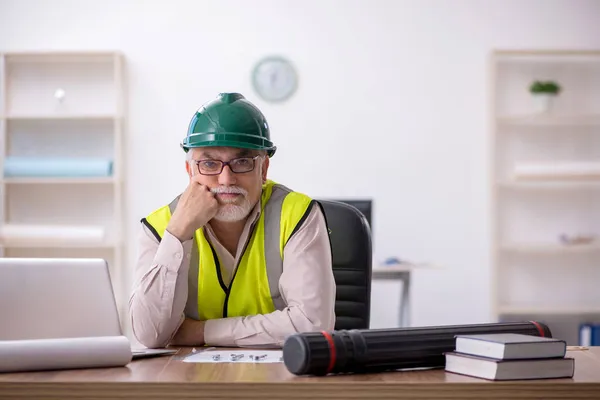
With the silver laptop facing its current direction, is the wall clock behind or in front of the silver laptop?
in front

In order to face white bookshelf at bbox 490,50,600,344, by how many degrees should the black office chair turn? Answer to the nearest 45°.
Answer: approximately 180°

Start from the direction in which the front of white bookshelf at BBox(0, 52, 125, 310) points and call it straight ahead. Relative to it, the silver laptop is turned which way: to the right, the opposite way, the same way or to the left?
the opposite way

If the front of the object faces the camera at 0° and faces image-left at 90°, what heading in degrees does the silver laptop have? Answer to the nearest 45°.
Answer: approximately 180°

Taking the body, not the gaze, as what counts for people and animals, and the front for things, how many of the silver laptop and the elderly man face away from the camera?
1

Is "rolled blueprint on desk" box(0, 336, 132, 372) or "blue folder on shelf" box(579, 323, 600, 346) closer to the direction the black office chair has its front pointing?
the rolled blueprint on desk

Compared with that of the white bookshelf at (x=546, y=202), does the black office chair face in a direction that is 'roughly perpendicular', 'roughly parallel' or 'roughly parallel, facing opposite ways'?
roughly parallel

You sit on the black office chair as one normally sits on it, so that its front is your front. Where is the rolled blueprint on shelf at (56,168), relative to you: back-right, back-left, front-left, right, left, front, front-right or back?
back-right

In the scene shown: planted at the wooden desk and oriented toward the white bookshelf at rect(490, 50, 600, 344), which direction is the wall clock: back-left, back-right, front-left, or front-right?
front-left

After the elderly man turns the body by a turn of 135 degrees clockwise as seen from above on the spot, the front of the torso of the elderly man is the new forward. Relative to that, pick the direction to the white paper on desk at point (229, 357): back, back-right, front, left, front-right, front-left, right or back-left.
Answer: back-left

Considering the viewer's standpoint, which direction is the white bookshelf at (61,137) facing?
facing the viewer

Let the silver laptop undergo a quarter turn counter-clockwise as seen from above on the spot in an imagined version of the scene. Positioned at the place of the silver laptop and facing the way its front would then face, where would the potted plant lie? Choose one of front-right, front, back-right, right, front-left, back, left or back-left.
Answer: back-right

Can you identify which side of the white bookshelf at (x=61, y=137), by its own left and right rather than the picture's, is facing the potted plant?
left

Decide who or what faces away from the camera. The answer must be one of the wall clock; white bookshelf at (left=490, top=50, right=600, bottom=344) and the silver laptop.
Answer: the silver laptop

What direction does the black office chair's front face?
toward the camera

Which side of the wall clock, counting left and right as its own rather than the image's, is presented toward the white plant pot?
left
